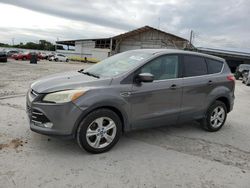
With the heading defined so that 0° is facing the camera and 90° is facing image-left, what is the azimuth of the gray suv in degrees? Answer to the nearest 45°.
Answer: approximately 45°

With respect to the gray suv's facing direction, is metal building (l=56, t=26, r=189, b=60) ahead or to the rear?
to the rear
